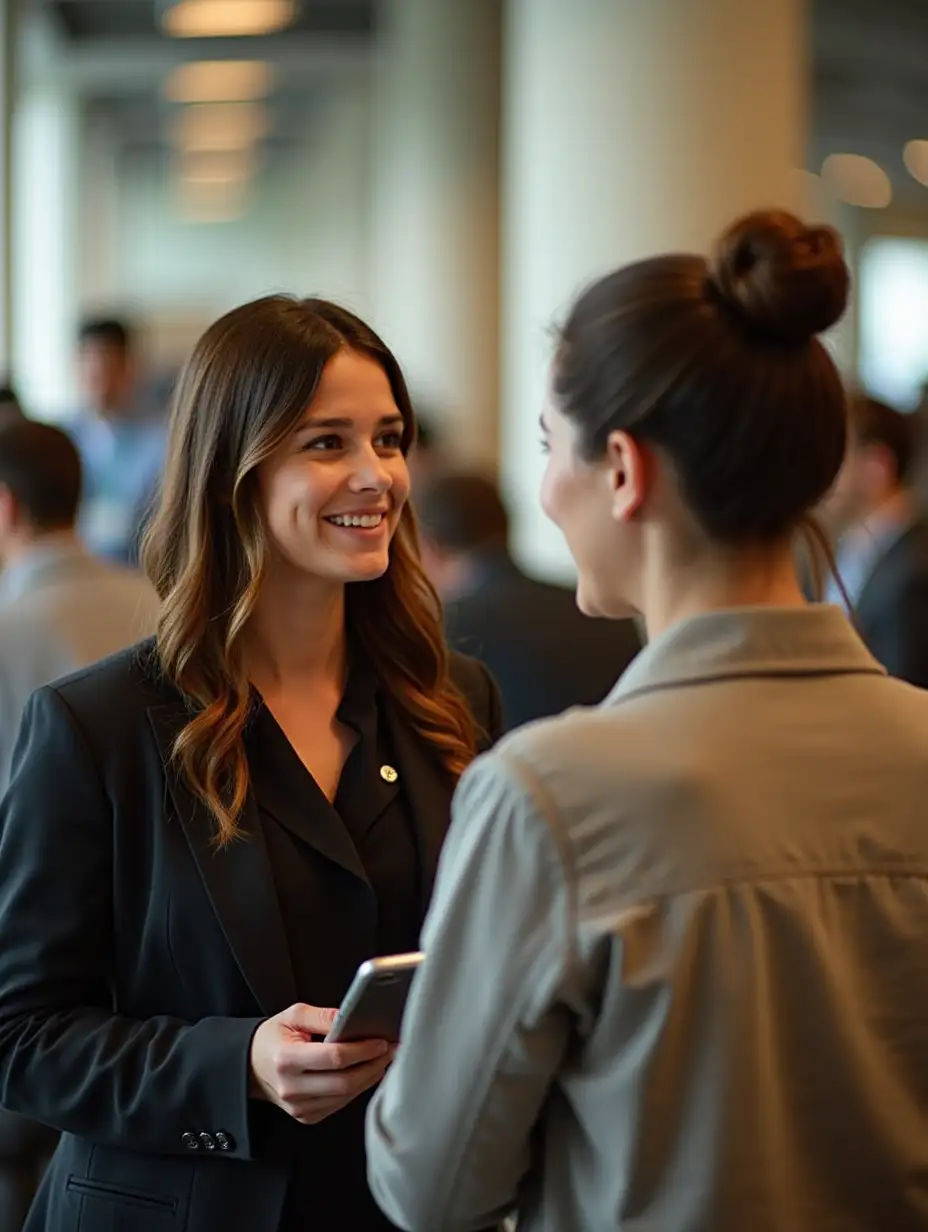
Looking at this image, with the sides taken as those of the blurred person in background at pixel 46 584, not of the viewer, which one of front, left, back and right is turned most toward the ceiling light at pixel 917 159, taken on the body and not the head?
right

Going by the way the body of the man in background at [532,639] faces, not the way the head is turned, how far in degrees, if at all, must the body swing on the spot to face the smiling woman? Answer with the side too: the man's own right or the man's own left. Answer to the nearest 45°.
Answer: approximately 135° to the man's own left

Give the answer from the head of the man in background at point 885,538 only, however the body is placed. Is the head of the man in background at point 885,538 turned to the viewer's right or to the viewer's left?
to the viewer's left

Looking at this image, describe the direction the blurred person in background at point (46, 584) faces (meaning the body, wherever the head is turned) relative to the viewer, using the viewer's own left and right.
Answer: facing away from the viewer and to the left of the viewer

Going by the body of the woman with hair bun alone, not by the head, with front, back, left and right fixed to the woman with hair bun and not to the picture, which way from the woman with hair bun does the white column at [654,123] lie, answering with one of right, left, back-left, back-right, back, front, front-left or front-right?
front-right

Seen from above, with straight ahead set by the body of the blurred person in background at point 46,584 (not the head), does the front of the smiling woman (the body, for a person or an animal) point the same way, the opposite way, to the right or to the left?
the opposite way

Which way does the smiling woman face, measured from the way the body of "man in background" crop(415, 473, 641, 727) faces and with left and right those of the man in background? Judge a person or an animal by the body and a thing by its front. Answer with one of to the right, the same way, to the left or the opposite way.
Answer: the opposite way

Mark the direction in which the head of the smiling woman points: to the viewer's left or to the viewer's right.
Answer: to the viewer's right

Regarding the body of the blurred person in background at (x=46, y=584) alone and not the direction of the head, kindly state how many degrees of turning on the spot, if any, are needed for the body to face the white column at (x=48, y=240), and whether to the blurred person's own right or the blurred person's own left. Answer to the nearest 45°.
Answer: approximately 45° to the blurred person's own right

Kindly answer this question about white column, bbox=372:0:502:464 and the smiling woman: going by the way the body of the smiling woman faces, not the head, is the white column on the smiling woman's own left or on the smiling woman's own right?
on the smiling woman's own left

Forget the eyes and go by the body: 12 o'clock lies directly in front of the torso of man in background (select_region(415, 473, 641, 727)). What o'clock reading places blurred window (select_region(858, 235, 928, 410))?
The blurred window is roughly at 2 o'clock from the man in background.

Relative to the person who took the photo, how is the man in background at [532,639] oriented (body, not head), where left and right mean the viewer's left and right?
facing away from the viewer and to the left of the viewer
